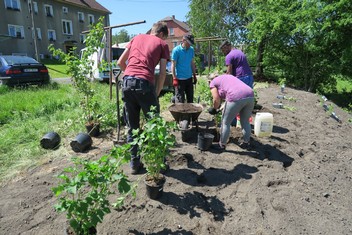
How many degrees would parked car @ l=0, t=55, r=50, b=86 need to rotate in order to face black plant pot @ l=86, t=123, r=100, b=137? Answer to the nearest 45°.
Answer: approximately 135° to its left

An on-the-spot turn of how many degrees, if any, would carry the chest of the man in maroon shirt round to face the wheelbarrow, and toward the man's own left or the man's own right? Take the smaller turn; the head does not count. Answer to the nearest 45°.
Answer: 0° — they already face it

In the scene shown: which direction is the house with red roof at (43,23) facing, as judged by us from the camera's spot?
facing the viewer and to the right of the viewer

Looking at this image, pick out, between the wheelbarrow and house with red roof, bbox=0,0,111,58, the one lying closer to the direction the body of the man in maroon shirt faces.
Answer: the wheelbarrow

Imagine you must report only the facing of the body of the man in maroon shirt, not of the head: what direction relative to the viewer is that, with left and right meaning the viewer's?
facing away from the viewer and to the right of the viewer

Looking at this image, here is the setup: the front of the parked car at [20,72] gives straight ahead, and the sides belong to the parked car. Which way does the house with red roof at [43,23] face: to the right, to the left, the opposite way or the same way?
the opposite way

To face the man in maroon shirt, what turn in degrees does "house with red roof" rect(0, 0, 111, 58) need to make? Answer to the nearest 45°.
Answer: approximately 45° to its right
